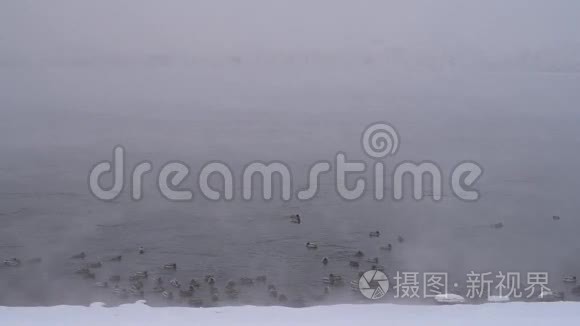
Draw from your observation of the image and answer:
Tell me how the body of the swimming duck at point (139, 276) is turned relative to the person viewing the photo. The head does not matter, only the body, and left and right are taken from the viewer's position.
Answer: facing to the right of the viewer

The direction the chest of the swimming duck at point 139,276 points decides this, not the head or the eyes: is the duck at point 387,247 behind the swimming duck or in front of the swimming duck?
in front

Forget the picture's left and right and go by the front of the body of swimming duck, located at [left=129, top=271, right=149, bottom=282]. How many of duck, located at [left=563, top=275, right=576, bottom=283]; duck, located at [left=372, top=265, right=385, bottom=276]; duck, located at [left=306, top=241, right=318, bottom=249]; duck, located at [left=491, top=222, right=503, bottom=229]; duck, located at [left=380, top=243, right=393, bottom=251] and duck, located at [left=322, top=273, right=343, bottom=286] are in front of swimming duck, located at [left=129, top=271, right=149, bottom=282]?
6

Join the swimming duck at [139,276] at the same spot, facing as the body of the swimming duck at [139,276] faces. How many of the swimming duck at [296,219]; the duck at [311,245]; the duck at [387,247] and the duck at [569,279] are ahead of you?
4

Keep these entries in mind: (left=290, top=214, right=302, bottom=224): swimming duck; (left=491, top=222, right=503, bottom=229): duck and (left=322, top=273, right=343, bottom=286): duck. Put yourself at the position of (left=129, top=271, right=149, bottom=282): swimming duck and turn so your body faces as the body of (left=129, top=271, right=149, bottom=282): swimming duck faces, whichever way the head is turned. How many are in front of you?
3

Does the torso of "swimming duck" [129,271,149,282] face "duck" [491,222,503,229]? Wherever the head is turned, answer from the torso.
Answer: yes
